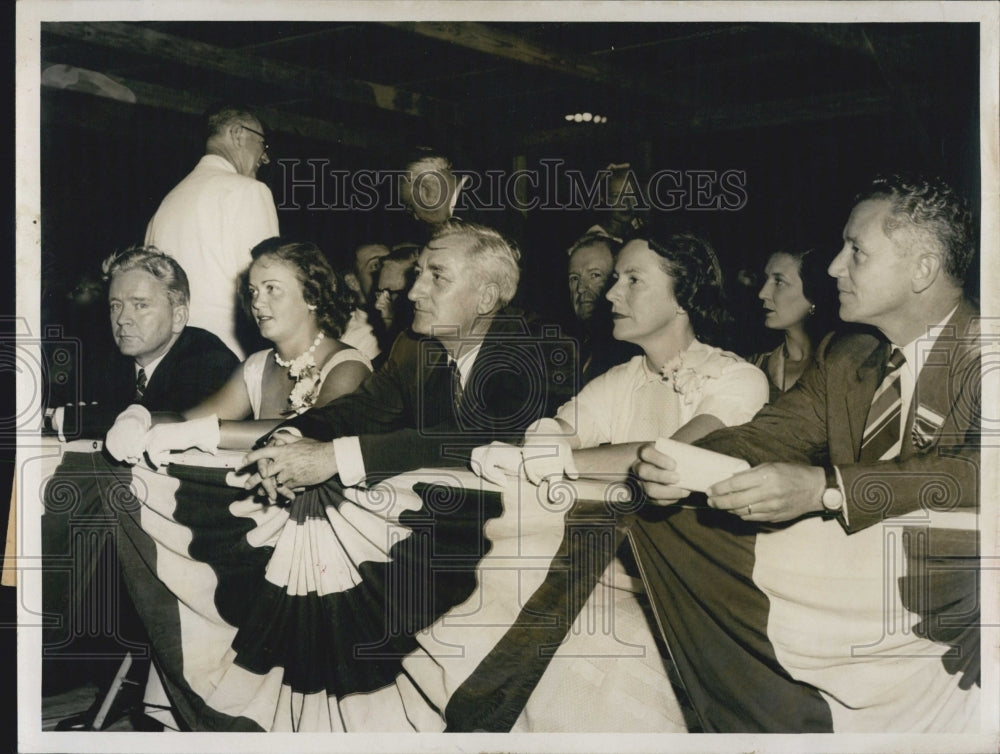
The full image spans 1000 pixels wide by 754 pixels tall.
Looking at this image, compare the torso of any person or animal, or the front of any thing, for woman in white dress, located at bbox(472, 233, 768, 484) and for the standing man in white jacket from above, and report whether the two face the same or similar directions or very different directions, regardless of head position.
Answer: very different directions

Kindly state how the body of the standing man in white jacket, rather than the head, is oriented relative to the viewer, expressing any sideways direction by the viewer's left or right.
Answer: facing away from the viewer and to the right of the viewer

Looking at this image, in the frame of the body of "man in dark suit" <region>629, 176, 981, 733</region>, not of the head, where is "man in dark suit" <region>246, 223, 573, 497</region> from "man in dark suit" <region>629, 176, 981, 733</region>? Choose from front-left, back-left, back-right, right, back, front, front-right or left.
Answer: front-right

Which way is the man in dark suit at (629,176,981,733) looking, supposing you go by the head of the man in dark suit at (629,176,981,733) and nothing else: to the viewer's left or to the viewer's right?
to the viewer's left

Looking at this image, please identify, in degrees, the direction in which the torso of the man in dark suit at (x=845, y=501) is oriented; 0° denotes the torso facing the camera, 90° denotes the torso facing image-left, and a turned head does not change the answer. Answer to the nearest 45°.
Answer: approximately 45°

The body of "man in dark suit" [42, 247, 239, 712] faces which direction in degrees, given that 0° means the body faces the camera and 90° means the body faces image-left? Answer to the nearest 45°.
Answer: approximately 45°

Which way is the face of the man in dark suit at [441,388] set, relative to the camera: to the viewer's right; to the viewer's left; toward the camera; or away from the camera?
to the viewer's left

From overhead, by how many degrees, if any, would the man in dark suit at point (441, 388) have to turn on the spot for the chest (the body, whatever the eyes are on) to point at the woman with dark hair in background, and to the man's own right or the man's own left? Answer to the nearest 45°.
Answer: approximately 135° to the man's own left
